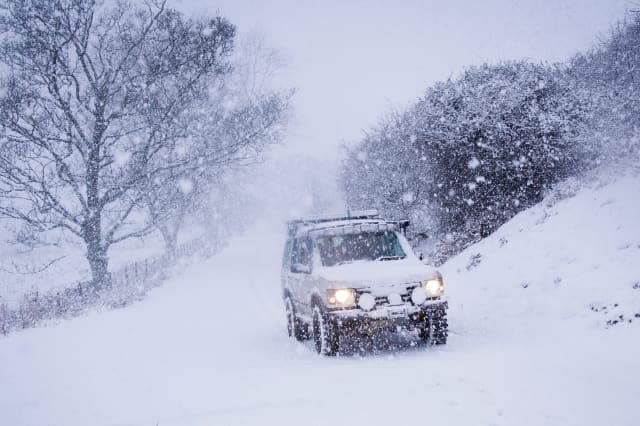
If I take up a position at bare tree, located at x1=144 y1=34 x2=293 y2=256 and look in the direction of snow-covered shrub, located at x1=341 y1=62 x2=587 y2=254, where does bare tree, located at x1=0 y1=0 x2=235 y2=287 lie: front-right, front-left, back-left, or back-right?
back-right

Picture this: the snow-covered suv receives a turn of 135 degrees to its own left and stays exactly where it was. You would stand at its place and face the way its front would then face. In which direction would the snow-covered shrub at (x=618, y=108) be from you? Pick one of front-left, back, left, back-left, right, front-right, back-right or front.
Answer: front-right

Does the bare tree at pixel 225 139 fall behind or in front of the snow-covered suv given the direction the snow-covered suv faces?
behind

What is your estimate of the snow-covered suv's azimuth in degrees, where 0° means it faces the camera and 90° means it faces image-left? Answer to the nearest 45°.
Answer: approximately 315°

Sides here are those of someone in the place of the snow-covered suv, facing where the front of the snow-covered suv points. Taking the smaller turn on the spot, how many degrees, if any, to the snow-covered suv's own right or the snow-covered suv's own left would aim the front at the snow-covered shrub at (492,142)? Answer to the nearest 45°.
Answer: approximately 90° to the snow-covered suv's own left
